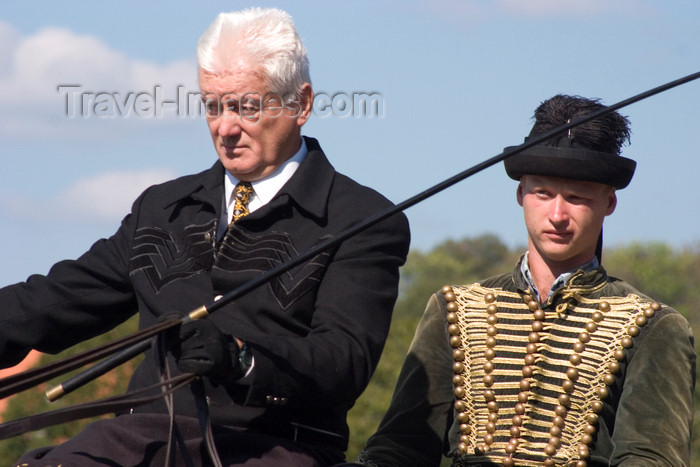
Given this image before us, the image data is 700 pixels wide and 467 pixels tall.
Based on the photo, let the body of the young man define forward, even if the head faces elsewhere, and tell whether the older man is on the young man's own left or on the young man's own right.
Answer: on the young man's own right

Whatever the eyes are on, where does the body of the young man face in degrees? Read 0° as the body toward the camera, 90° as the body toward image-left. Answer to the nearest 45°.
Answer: approximately 0°

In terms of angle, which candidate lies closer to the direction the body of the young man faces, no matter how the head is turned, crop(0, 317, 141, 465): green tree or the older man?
the older man

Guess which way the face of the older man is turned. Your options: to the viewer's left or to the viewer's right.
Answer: to the viewer's left

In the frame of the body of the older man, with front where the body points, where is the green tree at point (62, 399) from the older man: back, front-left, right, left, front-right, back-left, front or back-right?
back-right

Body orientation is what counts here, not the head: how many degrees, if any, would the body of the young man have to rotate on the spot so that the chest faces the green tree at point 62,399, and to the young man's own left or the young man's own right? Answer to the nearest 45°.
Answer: approximately 135° to the young man's own right
